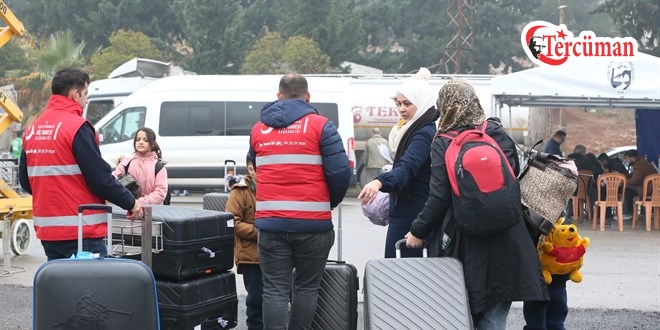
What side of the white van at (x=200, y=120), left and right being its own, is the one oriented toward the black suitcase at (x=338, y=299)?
left

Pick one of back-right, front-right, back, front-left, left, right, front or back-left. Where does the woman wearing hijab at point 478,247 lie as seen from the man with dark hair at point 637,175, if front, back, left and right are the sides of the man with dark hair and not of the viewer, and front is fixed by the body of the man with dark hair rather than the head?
left

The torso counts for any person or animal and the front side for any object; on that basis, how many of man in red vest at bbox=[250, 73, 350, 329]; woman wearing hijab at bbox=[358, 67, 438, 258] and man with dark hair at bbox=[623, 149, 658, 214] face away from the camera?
1

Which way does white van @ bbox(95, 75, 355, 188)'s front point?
to the viewer's left

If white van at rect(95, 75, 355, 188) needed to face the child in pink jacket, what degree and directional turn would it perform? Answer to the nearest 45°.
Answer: approximately 90° to its left

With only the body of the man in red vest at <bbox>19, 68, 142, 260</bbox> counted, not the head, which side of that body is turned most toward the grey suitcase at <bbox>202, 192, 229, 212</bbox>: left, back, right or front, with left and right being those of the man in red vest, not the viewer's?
front

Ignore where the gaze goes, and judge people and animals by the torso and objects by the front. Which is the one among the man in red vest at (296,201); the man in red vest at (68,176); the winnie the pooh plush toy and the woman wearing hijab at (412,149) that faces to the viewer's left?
the woman wearing hijab

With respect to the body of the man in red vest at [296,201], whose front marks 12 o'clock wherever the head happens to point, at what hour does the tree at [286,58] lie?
The tree is roughly at 12 o'clock from the man in red vest.

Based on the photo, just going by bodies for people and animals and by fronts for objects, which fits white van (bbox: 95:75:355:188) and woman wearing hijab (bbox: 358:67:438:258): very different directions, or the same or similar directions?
same or similar directions

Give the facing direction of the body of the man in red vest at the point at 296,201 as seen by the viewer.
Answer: away from the camera

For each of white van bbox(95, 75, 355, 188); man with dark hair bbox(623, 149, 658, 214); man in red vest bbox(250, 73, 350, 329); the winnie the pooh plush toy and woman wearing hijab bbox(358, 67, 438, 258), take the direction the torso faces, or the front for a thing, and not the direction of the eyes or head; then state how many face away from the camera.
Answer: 1

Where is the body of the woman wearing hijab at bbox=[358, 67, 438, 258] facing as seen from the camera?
to the viewer's left

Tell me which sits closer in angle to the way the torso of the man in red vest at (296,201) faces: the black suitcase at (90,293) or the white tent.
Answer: the white tent

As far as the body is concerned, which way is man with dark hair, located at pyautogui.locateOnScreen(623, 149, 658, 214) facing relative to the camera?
to the viewer's left

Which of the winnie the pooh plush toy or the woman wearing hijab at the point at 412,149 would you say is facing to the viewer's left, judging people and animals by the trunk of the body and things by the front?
the woman wearing hijab

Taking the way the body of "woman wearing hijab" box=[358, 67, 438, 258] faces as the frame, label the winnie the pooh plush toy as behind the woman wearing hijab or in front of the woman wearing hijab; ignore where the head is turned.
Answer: behind

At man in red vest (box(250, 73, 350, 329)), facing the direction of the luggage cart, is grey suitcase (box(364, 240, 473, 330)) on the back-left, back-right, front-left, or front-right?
back-left
